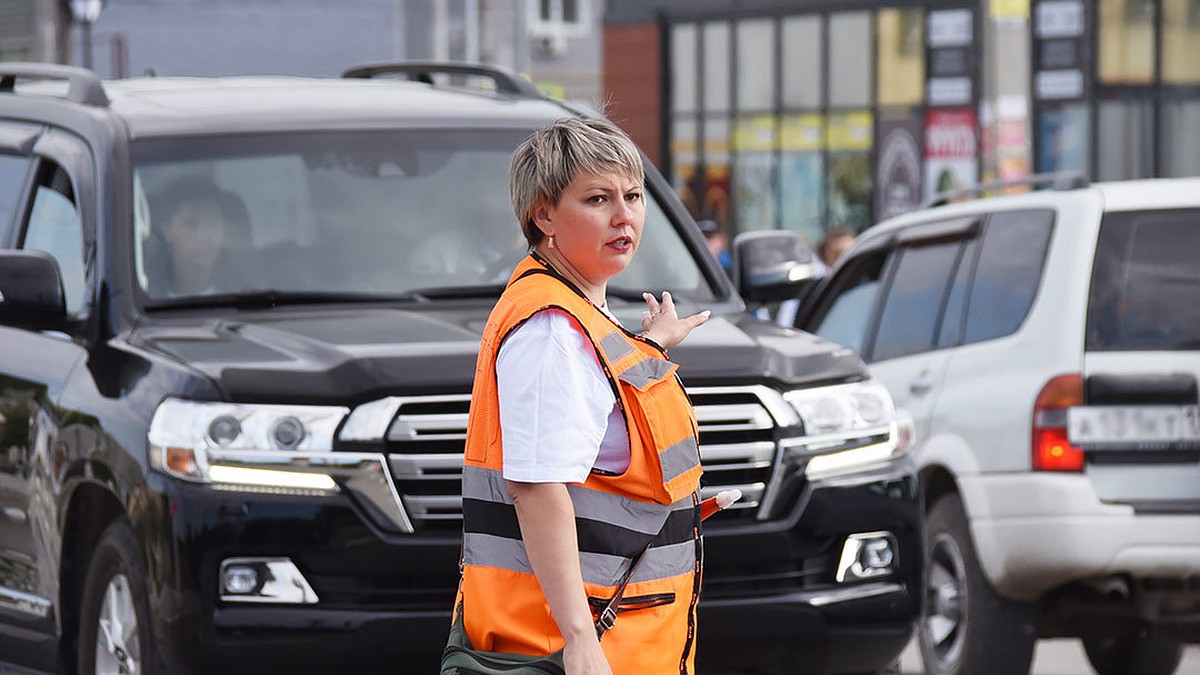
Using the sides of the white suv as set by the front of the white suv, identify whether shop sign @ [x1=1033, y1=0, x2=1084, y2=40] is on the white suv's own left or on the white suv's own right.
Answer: on the white suv's own right

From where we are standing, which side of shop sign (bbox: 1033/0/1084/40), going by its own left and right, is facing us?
front

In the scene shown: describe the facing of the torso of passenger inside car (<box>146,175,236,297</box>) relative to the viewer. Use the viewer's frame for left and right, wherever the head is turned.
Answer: facing the viewer and to the right of the viewer

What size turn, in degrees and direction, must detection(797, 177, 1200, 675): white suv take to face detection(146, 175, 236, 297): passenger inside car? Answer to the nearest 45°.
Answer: approximately 90° to its left

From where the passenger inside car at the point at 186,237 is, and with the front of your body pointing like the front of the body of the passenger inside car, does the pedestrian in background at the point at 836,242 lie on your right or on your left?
on your left

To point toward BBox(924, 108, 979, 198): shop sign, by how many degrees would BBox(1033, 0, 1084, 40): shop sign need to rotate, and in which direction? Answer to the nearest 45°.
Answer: approximately 135° to its right

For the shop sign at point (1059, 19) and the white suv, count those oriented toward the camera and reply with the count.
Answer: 1

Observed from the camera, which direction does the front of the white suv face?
facing away from the viewer and to the left of the viewer

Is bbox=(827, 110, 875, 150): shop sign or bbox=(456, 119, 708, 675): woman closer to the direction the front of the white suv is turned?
the shop sign

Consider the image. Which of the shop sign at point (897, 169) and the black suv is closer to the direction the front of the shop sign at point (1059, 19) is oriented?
the black suv

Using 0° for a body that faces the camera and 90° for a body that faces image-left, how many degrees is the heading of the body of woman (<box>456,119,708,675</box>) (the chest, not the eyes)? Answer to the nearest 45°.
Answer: approximately 315°

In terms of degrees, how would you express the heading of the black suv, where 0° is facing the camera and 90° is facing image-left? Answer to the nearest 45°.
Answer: approximately 315°

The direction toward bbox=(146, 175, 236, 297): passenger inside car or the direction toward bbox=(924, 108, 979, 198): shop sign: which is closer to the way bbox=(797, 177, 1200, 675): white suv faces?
the shop sign

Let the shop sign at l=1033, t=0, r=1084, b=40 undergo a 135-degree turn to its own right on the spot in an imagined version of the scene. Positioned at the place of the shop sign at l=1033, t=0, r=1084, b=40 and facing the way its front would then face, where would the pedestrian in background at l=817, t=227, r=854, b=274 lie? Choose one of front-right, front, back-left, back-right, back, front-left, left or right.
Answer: back-left
